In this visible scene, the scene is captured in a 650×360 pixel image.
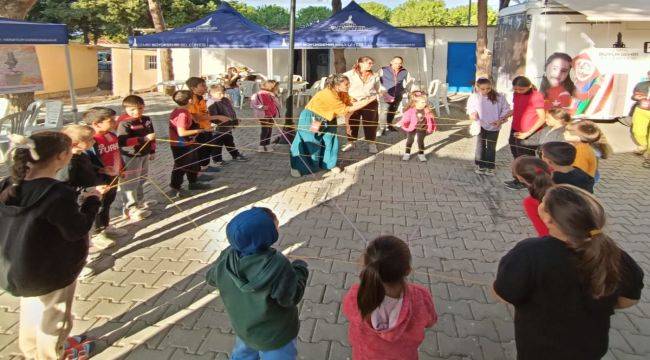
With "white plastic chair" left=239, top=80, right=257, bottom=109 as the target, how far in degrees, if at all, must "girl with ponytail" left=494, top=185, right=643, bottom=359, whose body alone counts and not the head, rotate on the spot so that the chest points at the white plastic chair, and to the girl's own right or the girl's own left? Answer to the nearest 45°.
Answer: approximately 45° to the girl's own left

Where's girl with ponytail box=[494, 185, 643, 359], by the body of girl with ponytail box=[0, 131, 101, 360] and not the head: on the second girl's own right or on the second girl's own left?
on the second girl's own right

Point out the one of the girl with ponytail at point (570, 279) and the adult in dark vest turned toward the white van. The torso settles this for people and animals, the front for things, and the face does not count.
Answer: the girl with ponytail

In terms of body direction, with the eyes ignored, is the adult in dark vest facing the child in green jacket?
yes

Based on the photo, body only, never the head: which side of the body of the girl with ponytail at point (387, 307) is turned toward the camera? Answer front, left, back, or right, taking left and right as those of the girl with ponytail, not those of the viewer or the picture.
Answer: back

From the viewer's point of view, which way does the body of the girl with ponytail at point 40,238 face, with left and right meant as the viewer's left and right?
facing away from the viewer and to the right of the viewer

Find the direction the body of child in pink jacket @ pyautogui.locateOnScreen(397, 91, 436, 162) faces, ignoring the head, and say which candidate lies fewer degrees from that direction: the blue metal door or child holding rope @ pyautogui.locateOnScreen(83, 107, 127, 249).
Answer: the child holding rope

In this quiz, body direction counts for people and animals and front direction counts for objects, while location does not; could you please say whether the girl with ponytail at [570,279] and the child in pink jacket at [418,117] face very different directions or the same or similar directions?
very different directions

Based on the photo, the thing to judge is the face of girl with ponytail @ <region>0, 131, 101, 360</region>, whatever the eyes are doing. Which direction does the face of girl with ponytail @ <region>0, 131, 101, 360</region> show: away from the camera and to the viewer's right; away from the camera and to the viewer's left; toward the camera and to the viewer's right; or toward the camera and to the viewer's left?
away from the camera and to the viewer's right

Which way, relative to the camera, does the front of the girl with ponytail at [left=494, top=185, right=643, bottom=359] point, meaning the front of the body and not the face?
away from the camera
